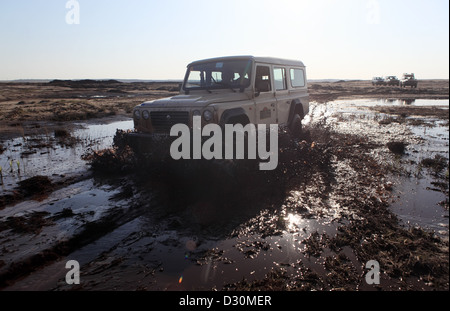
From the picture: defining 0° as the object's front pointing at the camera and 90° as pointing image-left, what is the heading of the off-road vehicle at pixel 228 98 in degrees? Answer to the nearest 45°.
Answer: approximately 45°

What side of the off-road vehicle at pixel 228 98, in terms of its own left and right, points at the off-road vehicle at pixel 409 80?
back

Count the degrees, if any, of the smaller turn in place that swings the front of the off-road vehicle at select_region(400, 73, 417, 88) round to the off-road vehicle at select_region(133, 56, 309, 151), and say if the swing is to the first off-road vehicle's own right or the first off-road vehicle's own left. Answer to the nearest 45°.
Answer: approximately 45° to the first off-road vehicle's own left

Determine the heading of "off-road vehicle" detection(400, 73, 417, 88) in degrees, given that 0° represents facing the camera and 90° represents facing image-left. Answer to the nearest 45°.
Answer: approximately 45°
